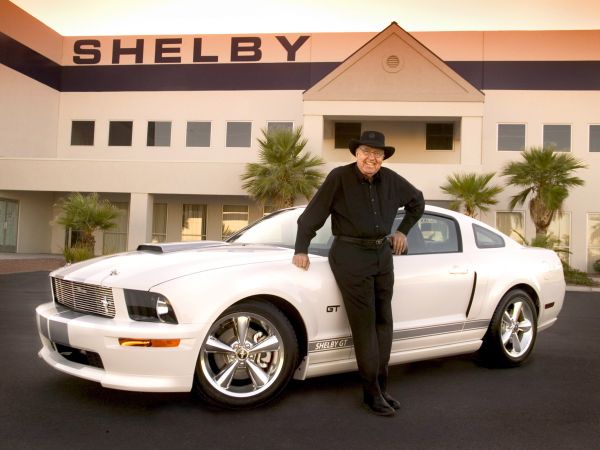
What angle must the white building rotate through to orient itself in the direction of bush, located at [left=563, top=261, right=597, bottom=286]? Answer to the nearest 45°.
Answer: approximately 45° to its left

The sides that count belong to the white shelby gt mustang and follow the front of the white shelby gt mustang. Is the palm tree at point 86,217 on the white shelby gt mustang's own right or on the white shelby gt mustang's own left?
on the white shelby gt mustang's own right

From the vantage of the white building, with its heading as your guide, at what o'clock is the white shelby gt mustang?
The white shelby gt mustang is roughly at 12 o'clock from the white building.

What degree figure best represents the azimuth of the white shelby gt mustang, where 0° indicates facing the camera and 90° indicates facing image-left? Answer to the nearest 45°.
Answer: approximately 45°

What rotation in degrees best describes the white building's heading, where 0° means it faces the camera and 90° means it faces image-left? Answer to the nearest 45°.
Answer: approximately 0°

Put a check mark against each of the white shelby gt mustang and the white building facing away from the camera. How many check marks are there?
0

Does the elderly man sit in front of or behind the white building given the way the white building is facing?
in front

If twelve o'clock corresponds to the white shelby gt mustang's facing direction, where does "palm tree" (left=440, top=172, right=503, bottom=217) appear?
The palm tree is roughly at 5 o'clock from the white shelby gt mustang.

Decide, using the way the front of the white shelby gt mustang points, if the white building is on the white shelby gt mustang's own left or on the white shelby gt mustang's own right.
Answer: on the white shelby gt mustang's own right

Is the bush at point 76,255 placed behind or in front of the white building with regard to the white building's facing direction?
in front

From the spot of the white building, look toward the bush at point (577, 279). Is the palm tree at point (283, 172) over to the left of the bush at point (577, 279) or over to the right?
right
